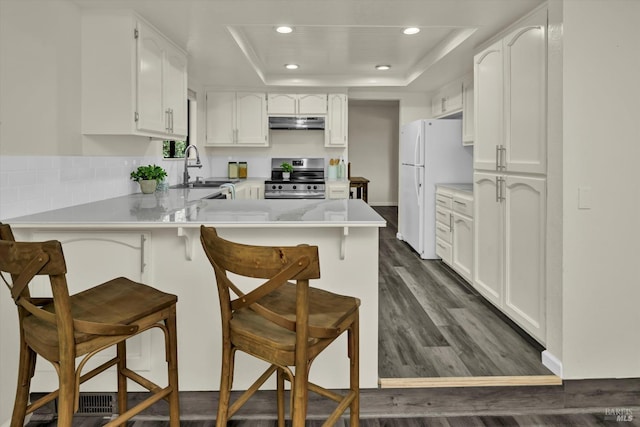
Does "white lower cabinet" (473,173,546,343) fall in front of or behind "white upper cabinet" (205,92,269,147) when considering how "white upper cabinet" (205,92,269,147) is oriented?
in front

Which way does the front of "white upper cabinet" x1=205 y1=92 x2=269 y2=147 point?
toward the camera

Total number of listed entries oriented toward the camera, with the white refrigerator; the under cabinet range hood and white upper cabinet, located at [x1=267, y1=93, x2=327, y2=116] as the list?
2

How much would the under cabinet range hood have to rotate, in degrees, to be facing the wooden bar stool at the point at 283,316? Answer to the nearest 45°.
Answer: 0° — it already faces it

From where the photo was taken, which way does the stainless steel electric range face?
toward the camera

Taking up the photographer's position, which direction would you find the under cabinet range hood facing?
facing the viewer

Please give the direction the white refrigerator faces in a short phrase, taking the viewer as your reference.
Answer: facing to the left of the viewer
